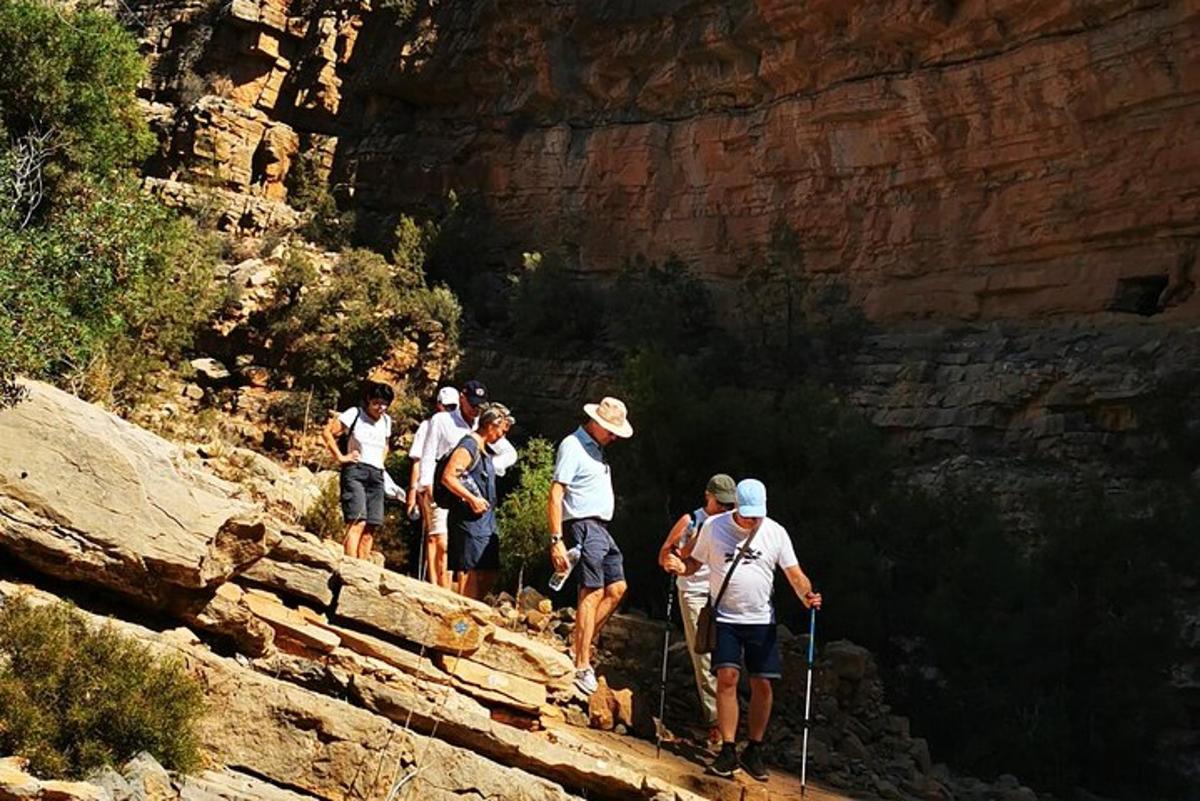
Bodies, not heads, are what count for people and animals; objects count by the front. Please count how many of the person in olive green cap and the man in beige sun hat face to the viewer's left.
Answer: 0

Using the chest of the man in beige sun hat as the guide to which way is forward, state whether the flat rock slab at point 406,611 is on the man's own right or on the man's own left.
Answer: on the man's own right

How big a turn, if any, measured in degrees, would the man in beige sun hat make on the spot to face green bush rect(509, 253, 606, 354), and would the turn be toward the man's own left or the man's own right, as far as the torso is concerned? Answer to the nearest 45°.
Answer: approximately 135° to the man's own left

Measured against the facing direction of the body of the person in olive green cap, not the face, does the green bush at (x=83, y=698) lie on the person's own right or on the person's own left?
on the person's own right

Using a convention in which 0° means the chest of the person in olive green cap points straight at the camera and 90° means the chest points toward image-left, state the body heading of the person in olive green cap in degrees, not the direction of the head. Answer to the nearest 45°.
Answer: approximately 315°

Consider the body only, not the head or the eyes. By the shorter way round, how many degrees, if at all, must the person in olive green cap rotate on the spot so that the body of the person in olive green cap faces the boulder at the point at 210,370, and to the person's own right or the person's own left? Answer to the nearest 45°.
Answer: approximately 180°

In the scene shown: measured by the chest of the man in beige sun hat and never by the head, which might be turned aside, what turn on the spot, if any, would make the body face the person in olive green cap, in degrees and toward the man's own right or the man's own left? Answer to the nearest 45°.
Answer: approximately 45° to the man's own left

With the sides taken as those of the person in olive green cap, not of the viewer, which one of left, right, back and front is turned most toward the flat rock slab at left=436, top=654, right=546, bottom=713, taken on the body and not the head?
right

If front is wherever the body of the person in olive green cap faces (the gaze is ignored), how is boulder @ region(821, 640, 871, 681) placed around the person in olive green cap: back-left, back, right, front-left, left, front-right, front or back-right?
left
